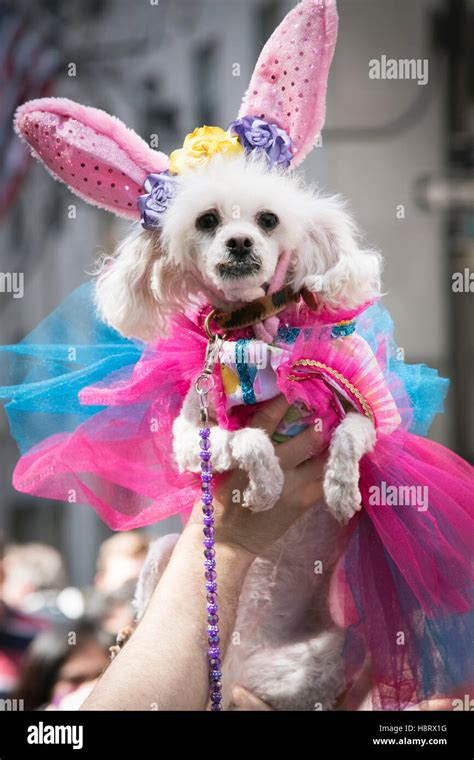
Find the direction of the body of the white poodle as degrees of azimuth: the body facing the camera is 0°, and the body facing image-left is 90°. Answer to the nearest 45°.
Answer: approximately 0°
